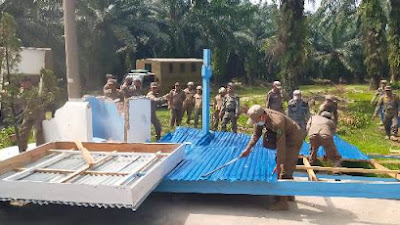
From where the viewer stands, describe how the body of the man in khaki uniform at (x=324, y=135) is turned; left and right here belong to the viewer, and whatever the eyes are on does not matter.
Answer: facing away from the viewer

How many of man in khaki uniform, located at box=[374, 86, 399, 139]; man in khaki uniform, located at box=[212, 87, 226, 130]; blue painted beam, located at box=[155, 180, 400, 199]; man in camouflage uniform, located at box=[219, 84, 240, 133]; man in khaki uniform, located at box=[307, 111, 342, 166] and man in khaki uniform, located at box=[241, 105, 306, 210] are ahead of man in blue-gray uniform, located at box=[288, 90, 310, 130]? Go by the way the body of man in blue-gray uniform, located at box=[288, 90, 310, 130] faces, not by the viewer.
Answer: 3

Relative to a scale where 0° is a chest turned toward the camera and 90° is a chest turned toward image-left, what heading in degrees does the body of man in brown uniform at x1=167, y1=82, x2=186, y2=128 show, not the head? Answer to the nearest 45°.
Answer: approximately 0°

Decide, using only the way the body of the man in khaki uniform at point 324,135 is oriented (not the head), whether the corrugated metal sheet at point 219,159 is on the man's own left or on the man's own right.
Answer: on the man's own left

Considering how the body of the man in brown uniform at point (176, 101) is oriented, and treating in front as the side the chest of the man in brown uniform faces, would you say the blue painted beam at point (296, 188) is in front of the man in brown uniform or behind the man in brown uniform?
in front

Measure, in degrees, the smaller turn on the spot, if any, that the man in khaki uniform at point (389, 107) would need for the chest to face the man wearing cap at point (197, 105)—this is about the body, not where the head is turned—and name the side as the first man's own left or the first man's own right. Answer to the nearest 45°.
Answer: approximately 90° to the first man's own right

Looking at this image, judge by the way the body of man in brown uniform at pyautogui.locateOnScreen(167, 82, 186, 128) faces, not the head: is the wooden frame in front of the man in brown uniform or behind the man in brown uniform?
in front

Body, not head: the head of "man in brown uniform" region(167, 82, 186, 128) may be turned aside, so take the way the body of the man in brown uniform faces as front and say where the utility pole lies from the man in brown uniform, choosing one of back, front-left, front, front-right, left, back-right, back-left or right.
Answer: front-right

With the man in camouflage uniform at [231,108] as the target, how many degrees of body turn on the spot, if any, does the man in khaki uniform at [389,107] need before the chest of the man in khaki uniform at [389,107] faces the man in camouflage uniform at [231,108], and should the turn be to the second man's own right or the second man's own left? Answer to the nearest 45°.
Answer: approximately 45° to the second man's own right
